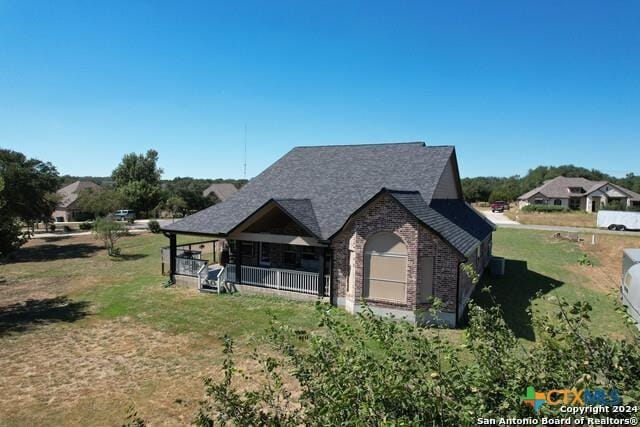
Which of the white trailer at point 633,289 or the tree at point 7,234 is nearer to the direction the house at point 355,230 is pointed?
the tree

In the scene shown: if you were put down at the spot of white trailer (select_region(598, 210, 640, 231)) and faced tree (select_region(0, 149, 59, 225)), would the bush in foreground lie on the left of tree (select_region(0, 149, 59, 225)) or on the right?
left

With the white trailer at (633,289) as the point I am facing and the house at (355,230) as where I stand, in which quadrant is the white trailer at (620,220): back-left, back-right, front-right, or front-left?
front-left

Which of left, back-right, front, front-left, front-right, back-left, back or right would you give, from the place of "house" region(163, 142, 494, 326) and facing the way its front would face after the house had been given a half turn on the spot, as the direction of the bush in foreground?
back-right

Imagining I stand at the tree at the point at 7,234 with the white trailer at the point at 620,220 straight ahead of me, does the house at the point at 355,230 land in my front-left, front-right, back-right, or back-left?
front-right
